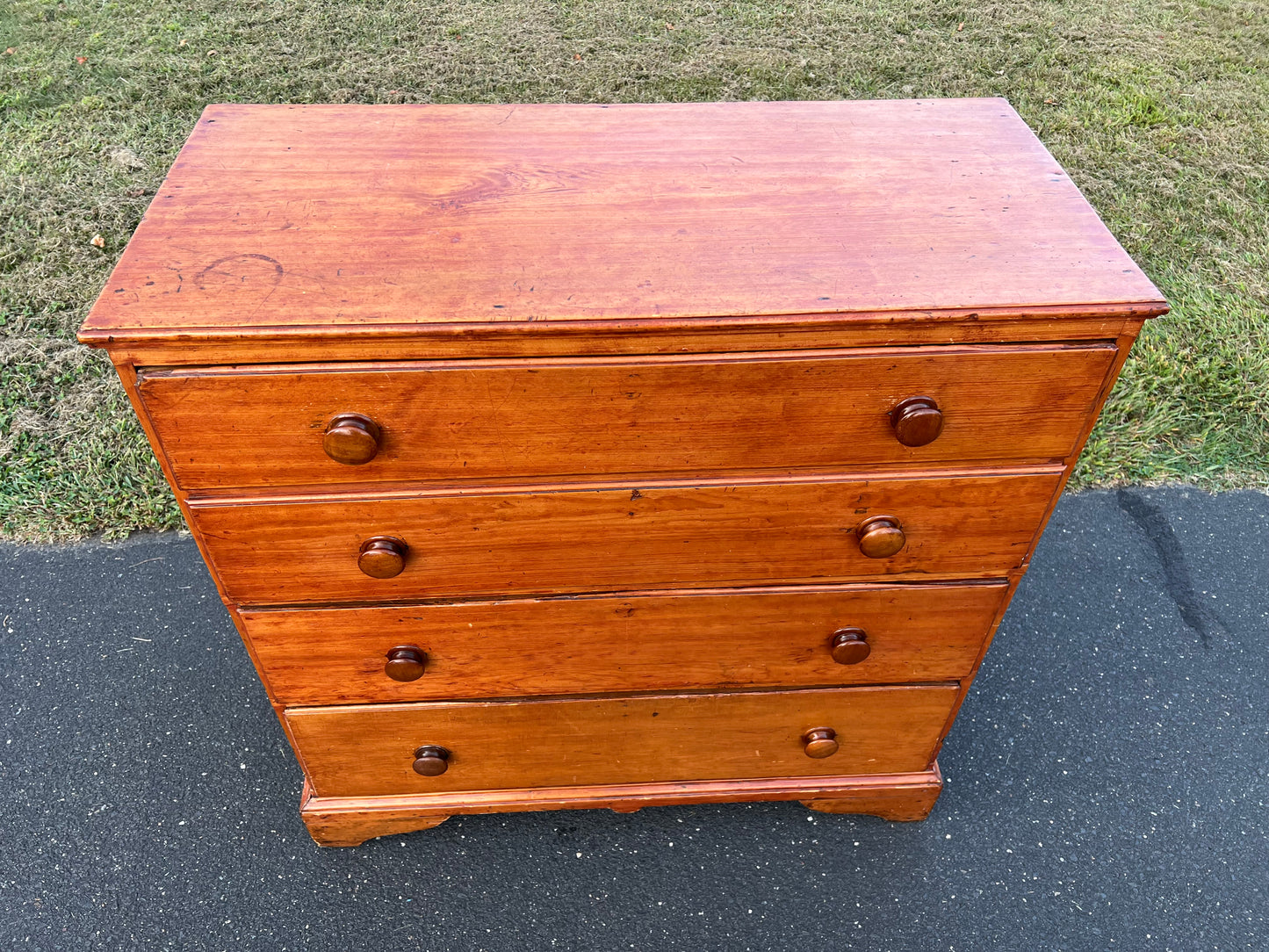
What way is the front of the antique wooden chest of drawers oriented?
toward the camera
